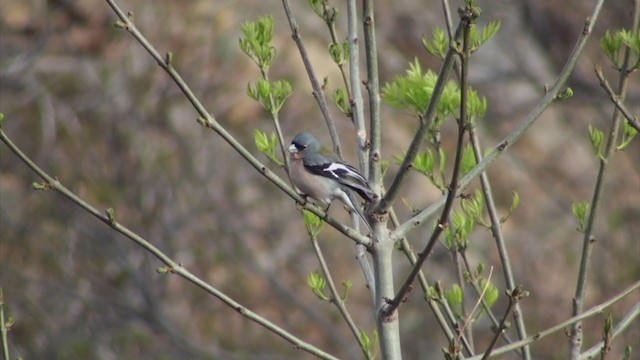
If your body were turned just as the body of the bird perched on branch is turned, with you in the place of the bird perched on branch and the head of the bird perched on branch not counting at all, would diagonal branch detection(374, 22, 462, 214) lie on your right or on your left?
on your left

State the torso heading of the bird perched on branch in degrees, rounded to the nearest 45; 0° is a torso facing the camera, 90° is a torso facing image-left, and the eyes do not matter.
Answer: approximately 90°

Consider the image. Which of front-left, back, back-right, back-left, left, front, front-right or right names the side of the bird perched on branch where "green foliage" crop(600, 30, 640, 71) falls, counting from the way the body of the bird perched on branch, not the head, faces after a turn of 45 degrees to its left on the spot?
left
